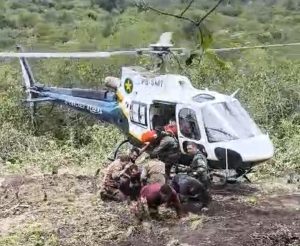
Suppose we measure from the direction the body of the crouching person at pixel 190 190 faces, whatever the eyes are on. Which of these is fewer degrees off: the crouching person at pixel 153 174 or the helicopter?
the crouching person

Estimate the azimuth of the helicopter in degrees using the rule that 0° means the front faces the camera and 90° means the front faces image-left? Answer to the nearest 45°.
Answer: approximately 315°

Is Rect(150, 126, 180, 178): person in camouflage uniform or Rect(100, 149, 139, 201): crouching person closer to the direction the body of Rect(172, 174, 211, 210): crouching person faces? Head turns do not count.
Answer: the crouching person

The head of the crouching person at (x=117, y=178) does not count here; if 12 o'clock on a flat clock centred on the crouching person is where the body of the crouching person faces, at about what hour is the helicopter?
The helicopter is roughly at 11 o'clock from the crouching person.

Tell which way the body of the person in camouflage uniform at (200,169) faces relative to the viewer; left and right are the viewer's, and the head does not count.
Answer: facing to the left of the viewer

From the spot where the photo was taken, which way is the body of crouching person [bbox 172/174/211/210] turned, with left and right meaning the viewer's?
facing to the left of the viewer

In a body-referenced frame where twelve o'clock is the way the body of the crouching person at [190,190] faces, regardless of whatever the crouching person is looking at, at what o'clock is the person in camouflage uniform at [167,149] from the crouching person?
The person in camouflage uniform is roughly at 2 o'clock from the crouching person.

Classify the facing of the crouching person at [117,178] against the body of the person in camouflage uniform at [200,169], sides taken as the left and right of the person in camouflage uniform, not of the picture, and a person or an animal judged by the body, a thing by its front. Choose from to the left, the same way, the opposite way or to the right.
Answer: the opposite way

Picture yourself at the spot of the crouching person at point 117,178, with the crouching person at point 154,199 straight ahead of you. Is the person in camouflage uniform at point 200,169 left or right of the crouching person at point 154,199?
left

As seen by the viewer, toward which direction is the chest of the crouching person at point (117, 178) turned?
to the viewer's right

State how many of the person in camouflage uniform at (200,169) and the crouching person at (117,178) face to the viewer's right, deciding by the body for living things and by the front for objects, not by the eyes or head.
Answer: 1

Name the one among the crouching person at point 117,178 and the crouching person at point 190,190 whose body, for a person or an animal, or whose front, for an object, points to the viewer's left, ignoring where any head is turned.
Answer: the crouching person at point 190,190

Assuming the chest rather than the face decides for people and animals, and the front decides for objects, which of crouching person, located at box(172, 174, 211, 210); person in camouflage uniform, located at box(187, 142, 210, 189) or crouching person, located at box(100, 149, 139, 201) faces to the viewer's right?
crouching person, located at box(100, 149, 139, 201)
